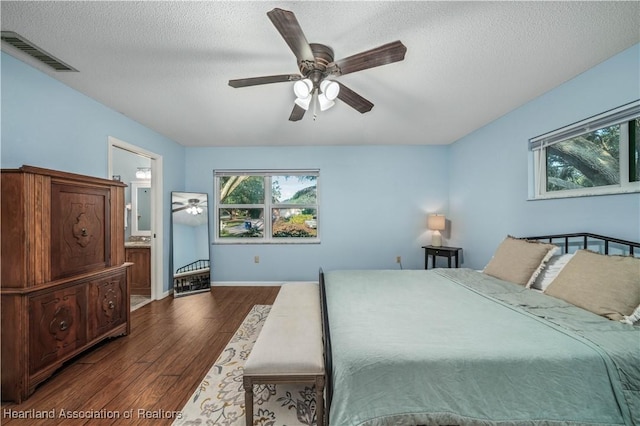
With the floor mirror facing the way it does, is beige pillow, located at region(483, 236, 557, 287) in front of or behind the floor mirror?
in front

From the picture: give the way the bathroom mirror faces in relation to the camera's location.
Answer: facing the viewer

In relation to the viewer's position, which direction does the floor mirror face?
facing the viewer and to the right of the viewer

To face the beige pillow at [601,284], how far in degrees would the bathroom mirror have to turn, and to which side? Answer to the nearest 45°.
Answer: approximately 45° to its left

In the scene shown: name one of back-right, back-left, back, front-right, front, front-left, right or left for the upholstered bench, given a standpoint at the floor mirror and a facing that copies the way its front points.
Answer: front-right

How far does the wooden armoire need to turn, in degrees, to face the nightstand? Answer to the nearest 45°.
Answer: approximately 45° to its left

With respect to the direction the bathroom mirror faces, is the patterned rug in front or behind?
in front

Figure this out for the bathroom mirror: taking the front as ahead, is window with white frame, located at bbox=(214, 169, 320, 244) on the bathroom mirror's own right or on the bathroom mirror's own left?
on the bathroom mirror's own left

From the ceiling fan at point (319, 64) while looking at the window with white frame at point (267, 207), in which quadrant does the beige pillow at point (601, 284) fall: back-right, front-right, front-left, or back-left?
back-right

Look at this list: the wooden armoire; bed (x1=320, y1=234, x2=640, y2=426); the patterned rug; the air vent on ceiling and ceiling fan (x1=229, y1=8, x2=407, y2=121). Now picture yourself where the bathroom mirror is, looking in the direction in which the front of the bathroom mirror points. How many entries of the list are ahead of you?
5

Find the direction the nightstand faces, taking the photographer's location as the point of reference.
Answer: facing the viewer and to the left of the viewer
